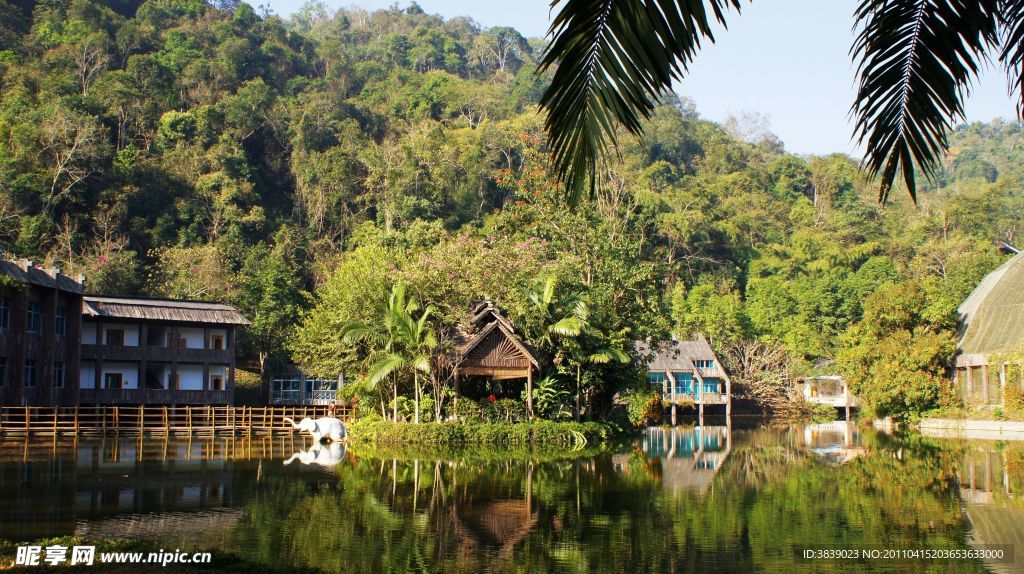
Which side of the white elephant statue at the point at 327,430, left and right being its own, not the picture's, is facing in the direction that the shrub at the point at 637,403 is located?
back

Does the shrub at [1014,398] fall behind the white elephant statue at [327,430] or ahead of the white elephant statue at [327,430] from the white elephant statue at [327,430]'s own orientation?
behind

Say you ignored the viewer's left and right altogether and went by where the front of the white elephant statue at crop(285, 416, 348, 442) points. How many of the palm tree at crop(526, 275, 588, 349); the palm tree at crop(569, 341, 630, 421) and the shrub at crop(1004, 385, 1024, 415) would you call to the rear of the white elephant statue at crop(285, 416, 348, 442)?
3

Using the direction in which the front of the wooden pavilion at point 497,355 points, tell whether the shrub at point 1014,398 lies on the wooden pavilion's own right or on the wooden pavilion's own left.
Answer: on the wooden pavilion's own left

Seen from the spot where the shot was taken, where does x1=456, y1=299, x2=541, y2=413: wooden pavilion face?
facing the viewer

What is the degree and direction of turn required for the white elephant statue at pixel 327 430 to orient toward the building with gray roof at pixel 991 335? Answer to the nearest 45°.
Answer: approximately 180°

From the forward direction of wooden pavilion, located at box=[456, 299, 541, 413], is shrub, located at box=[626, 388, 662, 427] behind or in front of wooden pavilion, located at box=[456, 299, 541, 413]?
behind

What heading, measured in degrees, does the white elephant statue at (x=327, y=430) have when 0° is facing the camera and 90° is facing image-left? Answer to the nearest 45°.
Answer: approximately 90°

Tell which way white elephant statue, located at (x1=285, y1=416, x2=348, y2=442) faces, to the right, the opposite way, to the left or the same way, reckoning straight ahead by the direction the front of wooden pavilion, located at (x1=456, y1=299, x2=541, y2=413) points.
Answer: to the right

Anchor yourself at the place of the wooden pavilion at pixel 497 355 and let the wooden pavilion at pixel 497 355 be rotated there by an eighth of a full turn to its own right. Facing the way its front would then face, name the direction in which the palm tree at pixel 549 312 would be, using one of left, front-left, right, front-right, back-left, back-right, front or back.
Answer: back

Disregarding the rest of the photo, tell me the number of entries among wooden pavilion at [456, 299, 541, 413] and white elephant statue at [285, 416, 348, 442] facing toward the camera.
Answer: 1

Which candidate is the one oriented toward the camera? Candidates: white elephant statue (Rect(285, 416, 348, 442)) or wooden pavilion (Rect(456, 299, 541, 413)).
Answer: the wooden pavilion

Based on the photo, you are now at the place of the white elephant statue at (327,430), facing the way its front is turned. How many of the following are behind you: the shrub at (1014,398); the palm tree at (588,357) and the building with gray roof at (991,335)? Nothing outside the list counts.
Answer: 3
